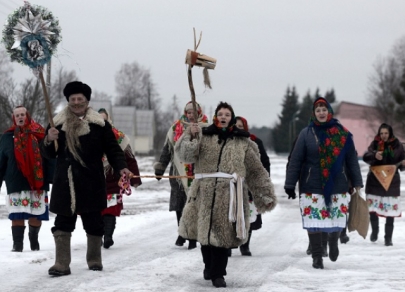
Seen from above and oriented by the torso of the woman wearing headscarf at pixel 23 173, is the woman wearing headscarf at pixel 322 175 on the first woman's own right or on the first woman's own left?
on the first woman's own left

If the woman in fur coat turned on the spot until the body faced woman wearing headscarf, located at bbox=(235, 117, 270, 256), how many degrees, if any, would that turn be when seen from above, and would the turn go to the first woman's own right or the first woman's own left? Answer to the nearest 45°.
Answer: approximately 180°

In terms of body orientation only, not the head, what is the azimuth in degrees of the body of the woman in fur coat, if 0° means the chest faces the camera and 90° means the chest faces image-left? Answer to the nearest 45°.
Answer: approximately 0°

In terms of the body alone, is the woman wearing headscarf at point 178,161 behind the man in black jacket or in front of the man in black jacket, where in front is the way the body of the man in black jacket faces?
behind

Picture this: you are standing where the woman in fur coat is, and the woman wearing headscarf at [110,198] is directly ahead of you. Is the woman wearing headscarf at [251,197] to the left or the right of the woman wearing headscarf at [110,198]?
right

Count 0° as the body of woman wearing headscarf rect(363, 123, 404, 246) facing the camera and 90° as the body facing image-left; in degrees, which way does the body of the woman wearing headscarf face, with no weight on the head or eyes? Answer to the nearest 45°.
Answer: approximately 0°

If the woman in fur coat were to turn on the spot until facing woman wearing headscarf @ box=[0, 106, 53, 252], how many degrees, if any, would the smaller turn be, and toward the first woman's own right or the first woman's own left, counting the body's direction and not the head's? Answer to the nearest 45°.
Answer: approximately 135° to the first woman's own right
